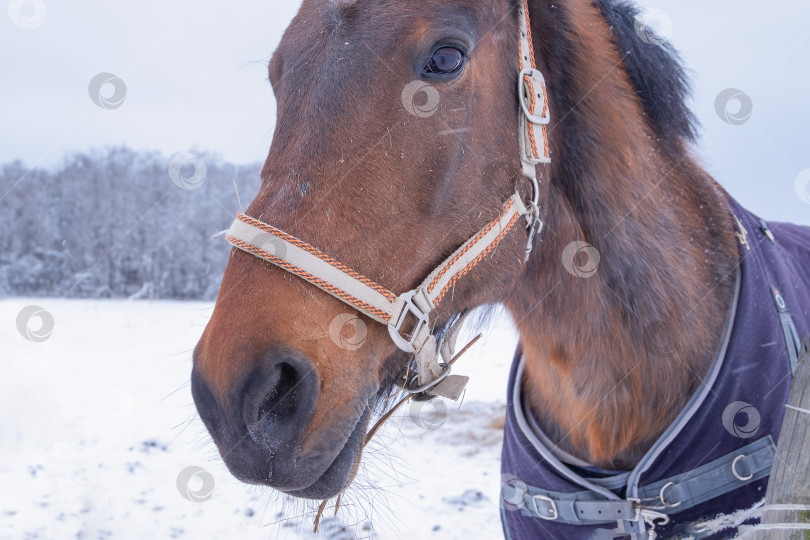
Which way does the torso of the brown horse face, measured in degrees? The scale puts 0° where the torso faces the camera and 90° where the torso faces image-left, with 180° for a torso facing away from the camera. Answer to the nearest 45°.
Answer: approximately 45°
